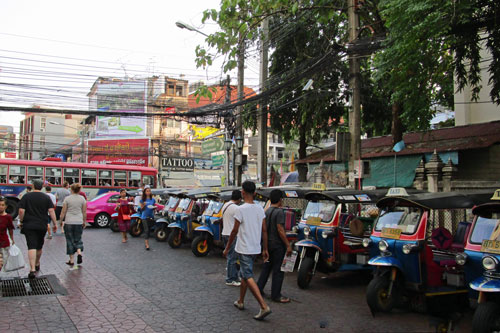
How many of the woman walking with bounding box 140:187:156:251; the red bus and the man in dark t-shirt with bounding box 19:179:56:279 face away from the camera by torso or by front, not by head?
1

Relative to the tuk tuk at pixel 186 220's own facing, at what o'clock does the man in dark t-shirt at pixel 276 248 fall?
The man in dark t-shirt is roughly at 10 o'clock from the tuk tuk.

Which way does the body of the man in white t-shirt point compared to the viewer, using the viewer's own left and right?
facing away from the viewer and to the left of the viewer

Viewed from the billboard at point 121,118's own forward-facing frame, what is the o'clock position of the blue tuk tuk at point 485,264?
The blue tuk tuk is roughly at 12 o'clock from the billboard.

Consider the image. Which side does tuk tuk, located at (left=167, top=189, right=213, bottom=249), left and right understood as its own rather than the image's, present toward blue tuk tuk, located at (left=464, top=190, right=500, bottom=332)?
left

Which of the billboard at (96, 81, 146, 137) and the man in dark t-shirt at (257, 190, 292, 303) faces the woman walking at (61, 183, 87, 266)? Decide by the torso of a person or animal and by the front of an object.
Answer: the billboard

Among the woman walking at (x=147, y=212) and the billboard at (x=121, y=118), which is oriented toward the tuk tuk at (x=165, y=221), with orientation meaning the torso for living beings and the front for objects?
the billboard

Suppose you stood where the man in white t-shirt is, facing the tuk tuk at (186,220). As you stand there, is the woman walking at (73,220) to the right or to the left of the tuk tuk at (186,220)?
left

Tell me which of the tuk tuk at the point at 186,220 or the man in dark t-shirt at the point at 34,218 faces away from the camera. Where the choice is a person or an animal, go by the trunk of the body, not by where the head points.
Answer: the man in dark t-shirt

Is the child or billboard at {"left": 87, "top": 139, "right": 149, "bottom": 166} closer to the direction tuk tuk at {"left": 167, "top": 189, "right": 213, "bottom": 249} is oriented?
the child

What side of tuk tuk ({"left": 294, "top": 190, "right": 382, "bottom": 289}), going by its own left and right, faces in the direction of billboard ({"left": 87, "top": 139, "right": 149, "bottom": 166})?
right
